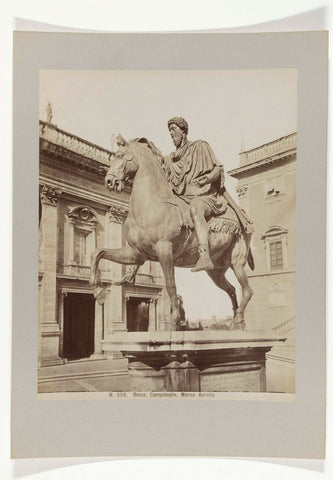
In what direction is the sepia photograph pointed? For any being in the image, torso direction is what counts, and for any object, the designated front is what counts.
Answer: toward the camera
